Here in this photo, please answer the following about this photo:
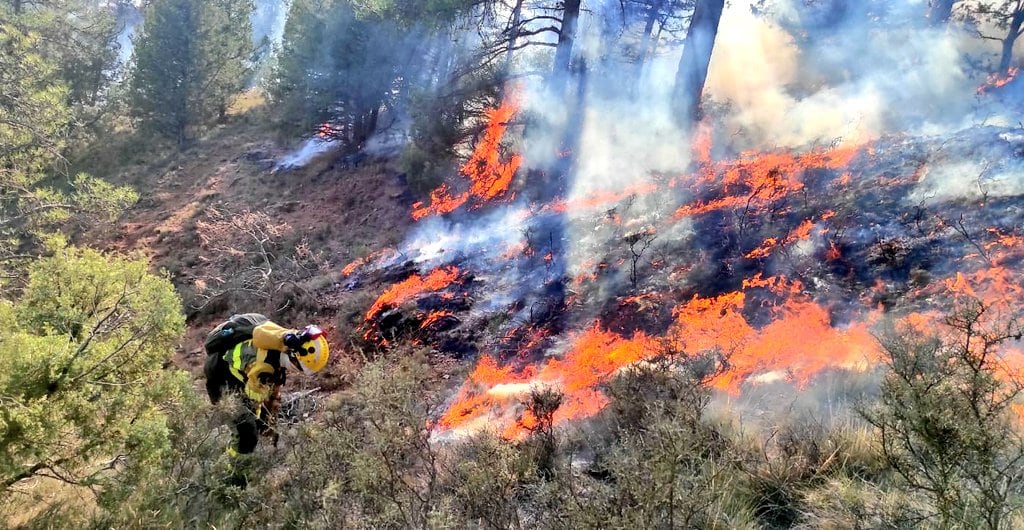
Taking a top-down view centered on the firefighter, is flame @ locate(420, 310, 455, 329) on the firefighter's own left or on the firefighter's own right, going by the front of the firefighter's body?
on the firefighter's own left

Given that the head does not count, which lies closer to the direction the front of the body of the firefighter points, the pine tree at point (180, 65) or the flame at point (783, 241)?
the flame

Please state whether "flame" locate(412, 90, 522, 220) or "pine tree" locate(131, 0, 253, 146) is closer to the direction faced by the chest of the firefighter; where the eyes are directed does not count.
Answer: the flame

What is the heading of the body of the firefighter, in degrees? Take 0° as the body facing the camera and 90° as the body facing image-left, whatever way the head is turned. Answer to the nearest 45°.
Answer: approximately 270°

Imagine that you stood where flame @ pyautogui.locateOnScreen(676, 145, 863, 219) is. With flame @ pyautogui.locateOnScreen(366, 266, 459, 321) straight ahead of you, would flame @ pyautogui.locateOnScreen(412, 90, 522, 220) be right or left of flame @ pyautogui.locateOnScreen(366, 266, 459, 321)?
right

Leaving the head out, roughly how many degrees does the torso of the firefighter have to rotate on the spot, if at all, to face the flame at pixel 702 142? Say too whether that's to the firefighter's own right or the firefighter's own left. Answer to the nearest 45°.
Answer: approximately 45° to the firefighter's own left

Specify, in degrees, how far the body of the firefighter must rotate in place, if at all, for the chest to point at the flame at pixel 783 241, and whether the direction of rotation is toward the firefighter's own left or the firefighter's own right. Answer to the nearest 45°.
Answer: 0° — they already face it

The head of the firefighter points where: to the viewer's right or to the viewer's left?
to the viewer's right
